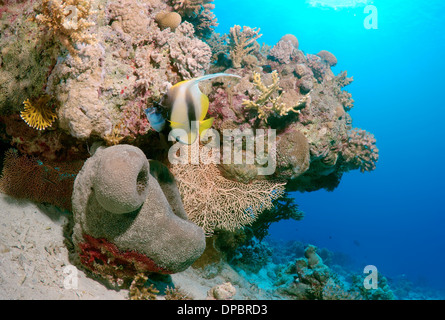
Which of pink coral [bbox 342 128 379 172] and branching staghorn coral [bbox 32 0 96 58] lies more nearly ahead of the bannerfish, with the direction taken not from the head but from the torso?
the branching staghorn coral

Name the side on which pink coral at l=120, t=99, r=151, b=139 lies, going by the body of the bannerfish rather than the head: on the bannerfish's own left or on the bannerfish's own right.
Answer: on the bannerfish's own right

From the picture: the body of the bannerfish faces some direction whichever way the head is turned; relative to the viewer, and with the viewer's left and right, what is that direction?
facing to the left of the viewer

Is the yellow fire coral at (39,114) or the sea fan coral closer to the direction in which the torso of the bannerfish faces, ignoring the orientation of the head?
the yellow fire coral

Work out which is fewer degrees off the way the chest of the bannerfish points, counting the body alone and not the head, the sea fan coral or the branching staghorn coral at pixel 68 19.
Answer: the branching staghorn coral

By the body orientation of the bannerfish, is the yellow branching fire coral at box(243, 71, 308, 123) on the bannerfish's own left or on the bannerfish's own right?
on the bannerfish's own right
